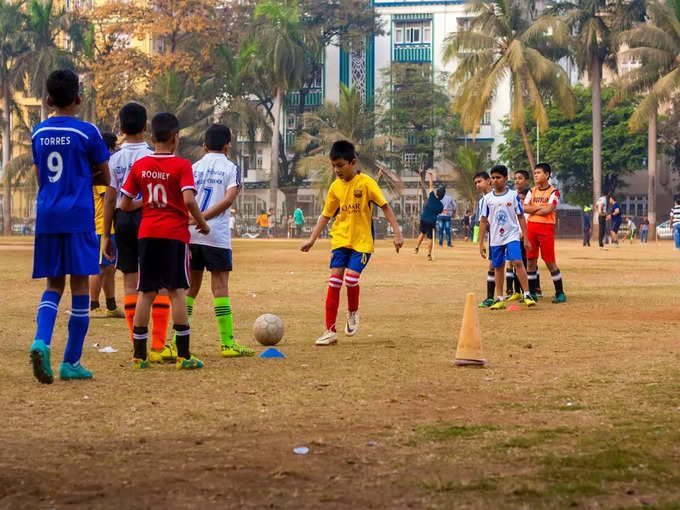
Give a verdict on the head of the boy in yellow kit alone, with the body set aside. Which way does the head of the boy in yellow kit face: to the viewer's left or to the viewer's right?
to the viewer's left

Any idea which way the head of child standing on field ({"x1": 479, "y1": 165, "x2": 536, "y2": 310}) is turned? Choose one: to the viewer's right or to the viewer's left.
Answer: to the viewer's left

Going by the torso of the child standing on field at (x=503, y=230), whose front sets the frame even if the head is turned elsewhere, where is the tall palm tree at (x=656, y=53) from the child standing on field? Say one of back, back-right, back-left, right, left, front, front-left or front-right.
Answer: back

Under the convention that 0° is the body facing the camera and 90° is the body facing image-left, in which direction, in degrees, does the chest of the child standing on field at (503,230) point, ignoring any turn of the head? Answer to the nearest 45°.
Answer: approximately 0°

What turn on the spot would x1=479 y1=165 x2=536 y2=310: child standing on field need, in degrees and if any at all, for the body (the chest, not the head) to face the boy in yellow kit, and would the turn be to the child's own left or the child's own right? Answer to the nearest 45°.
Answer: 0° — they already face them

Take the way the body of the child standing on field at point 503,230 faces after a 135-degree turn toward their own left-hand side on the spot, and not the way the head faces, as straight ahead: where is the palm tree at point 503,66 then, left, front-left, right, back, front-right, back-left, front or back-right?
front-left

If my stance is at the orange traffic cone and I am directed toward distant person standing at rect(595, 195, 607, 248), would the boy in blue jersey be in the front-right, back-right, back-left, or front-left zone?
back-left

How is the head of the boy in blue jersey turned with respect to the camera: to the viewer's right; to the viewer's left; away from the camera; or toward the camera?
away from the camera

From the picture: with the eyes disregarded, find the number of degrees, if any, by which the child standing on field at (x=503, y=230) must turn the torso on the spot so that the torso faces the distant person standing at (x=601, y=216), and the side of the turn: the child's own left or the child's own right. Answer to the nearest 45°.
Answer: approximately 180°
